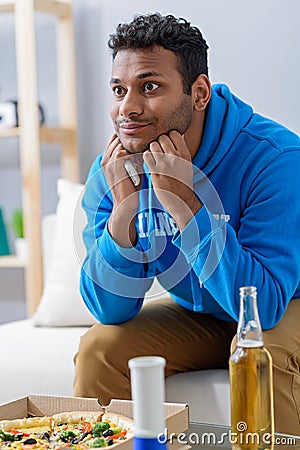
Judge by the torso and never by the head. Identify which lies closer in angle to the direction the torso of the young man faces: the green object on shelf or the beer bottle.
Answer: the beer bottle

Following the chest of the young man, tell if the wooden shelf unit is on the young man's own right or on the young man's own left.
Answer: on the young man's own right

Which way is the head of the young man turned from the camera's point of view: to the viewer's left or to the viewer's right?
to the viewer's left

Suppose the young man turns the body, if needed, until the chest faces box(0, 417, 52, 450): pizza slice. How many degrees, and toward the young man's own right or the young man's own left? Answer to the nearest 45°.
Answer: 0° — they already face it

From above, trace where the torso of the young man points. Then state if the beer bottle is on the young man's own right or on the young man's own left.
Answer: on the young man's own left

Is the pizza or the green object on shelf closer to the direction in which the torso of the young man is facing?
the pizza

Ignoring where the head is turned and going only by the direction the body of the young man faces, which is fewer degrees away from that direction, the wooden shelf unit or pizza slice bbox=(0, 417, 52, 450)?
the pizza slice

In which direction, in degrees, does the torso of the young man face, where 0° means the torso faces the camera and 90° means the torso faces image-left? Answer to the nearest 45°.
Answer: approximately 45°

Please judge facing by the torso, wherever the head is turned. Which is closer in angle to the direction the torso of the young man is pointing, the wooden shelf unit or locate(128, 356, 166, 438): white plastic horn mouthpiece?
the white plastic horn mouthpiece

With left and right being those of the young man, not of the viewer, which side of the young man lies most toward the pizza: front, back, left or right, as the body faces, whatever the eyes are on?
front

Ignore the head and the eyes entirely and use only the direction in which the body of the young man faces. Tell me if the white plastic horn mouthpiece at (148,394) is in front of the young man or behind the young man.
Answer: in front

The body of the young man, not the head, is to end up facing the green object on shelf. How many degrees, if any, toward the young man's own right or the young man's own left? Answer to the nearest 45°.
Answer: approximately 90° to the young man's own right
